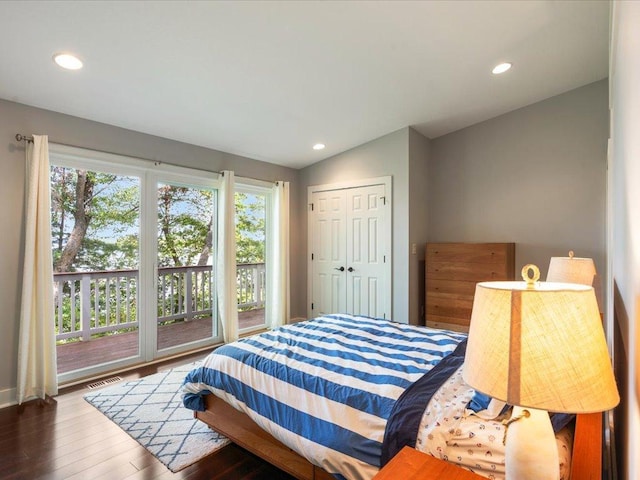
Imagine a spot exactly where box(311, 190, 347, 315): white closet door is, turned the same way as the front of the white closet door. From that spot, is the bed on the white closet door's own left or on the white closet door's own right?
on the white closet door's own left

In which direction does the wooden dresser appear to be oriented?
toward the camera

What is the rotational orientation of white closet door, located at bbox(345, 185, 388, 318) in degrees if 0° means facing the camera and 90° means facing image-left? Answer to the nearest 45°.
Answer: approximately 45°

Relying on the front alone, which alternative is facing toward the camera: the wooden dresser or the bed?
the wooden dresser

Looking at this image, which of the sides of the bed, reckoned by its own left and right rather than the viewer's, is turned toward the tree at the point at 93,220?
front

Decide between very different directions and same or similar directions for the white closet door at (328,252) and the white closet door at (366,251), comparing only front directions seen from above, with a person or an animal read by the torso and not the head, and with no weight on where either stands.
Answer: same or similar directions

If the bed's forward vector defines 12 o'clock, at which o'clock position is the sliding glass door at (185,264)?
The sliding glass door is roughly at 12 o'clock from the bed.

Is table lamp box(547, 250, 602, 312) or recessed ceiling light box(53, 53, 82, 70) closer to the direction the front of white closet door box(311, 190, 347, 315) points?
the recessed ceiling light

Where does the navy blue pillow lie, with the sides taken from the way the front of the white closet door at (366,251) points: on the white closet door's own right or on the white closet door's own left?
on the white closet door's own left

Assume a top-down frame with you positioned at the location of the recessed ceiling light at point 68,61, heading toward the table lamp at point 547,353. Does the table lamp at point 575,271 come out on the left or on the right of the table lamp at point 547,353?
left

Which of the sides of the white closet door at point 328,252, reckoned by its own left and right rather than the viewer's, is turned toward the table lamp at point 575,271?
left

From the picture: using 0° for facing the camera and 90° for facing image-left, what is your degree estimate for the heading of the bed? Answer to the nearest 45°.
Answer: approximately 135°

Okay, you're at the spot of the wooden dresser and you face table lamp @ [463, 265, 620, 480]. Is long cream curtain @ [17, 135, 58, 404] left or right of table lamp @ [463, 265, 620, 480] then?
right

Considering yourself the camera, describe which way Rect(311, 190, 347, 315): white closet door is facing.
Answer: facing the viewer and to the left of the viewer

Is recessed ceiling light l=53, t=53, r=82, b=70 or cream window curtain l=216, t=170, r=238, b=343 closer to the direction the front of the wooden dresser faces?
the recessed ceiling light

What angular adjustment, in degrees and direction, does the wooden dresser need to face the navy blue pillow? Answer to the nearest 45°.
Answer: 0° — it already faces it

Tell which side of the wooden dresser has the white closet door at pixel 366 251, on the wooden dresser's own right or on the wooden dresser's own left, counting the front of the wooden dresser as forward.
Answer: on the wooden dresser's own right

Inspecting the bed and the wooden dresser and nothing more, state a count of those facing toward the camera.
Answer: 1

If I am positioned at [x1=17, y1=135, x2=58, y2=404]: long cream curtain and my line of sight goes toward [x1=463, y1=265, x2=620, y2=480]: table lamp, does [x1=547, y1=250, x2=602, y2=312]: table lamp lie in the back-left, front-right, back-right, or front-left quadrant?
front-left
